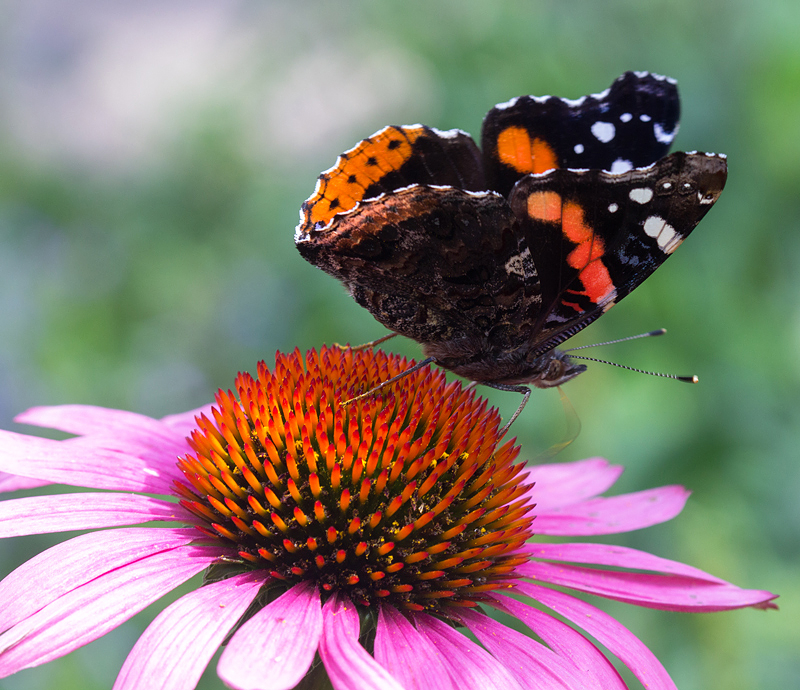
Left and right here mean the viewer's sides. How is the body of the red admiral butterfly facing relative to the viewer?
facing to the right of the viewer
